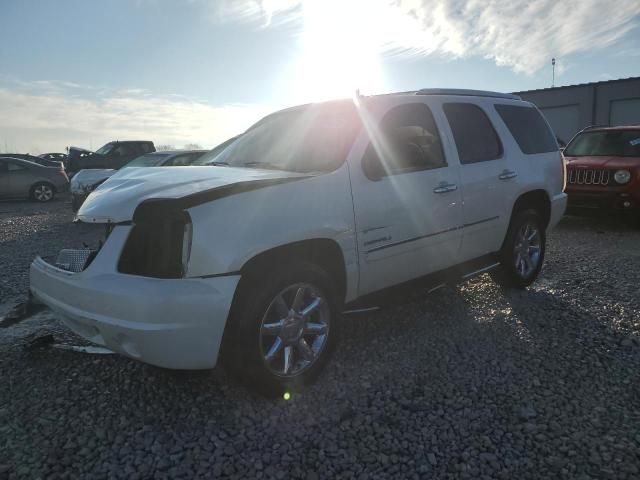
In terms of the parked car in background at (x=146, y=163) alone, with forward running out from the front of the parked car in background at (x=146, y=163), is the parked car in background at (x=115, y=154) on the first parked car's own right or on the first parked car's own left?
on the first parked car's own right

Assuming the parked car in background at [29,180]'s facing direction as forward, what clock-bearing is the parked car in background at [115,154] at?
the parked car in background at [115,154] is roughly at 5 o'clock from the parked car in background at [29,180].

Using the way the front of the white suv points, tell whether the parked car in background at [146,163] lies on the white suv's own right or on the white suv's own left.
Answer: on the white suv's own right

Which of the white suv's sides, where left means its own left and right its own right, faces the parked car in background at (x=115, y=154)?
right

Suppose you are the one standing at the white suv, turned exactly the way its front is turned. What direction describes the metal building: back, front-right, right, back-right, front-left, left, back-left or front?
back

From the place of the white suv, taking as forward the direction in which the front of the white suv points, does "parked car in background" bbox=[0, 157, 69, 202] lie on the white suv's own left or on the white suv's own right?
on the white suv's own right

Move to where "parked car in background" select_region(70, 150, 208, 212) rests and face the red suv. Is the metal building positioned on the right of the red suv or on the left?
left

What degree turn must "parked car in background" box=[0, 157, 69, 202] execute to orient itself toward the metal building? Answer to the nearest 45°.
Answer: approximately 180°

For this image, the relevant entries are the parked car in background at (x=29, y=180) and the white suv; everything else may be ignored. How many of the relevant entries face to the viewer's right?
0

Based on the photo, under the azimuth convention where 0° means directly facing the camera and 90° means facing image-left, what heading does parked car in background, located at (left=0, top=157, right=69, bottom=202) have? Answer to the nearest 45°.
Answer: approximately 90°
